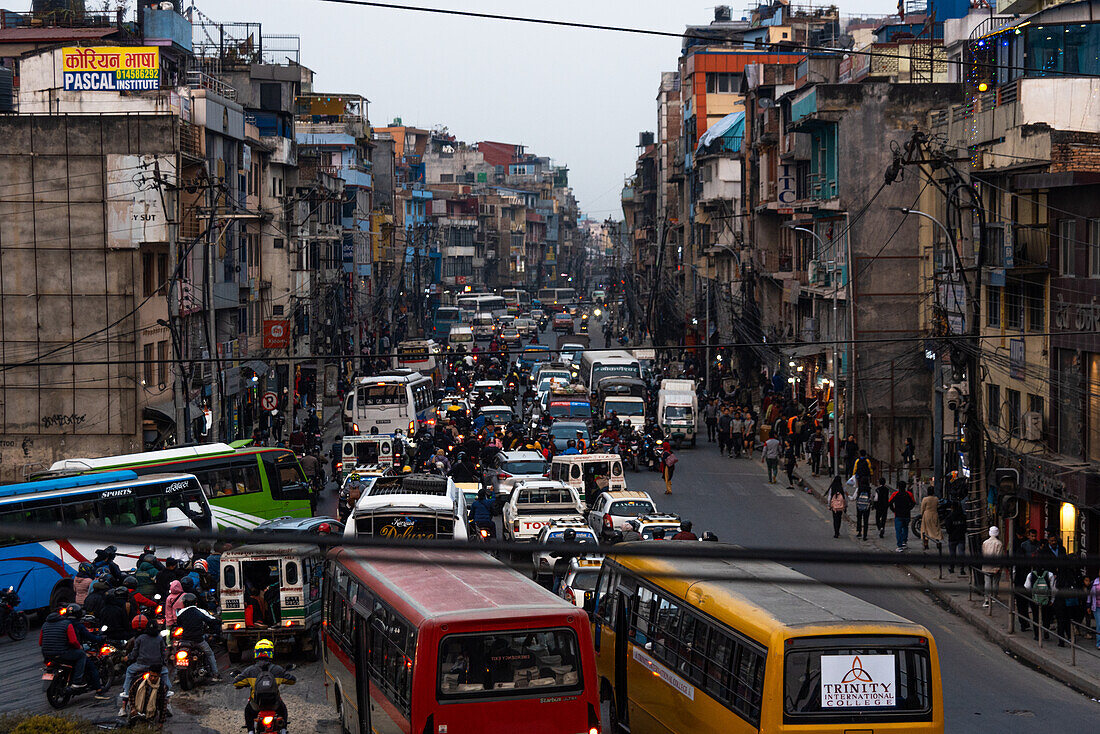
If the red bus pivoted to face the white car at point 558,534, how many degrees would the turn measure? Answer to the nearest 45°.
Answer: approximately 45° to its right

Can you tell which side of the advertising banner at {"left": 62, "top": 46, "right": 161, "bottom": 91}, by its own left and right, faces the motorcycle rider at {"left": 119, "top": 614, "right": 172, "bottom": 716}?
front

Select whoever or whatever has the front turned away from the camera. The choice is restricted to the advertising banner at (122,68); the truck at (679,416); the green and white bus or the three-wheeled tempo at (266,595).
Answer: the three-wheeled tempo

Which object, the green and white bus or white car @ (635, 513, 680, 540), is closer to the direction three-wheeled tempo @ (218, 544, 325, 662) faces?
the green and white bus

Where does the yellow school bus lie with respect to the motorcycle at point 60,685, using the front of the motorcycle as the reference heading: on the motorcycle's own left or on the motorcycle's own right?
on the motorcycle's own right

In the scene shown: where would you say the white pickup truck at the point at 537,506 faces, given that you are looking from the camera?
facing away from the viewer

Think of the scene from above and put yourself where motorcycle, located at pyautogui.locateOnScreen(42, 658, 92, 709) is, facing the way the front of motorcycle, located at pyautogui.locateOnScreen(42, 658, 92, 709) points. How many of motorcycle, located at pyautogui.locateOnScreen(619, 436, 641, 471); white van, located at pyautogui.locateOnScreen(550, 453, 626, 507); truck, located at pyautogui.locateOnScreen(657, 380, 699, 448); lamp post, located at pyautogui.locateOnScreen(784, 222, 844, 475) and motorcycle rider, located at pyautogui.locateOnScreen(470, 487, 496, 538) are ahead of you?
5

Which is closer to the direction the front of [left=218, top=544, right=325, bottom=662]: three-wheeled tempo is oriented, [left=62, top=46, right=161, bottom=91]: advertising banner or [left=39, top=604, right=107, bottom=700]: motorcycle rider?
the advertising banner

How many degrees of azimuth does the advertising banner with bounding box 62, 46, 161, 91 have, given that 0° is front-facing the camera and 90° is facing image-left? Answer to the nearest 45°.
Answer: approximately 0°

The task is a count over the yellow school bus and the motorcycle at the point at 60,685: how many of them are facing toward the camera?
0

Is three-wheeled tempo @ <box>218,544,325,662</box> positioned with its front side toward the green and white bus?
yes

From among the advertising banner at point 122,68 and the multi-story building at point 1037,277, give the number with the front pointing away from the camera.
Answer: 0

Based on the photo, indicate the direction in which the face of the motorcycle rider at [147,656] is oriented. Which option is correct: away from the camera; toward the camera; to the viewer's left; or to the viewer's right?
away from the camera

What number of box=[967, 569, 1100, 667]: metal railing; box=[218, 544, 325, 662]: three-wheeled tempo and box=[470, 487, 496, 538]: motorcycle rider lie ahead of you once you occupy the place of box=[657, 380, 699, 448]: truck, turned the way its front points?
3

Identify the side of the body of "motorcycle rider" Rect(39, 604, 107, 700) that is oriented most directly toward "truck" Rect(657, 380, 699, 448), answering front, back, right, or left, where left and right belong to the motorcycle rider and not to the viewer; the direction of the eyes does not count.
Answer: front

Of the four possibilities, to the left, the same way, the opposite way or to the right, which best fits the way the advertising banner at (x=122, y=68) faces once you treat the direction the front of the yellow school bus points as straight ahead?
the opposite way
